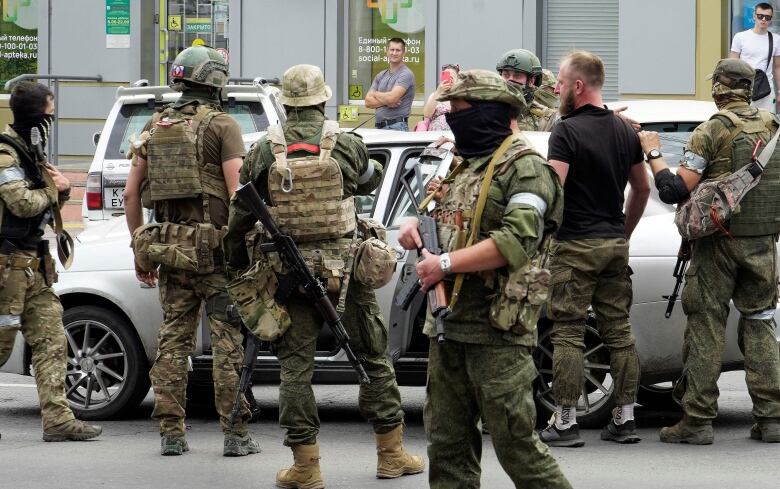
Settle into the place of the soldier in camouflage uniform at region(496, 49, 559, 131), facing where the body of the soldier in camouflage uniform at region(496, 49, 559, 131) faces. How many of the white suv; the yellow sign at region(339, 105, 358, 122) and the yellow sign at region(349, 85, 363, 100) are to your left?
0

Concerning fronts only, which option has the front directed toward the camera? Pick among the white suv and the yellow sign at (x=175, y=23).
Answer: the yellow sign

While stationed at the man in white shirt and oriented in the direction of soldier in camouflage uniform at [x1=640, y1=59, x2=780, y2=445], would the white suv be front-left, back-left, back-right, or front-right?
front-right

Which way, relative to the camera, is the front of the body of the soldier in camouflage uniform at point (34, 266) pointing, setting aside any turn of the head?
to the viewer's right

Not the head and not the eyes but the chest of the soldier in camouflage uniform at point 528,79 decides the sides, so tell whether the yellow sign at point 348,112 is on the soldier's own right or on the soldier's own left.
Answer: on the soldier's own right

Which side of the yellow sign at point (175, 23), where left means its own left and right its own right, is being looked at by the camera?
front

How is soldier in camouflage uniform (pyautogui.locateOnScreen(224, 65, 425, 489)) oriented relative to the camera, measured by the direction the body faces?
away from the camera

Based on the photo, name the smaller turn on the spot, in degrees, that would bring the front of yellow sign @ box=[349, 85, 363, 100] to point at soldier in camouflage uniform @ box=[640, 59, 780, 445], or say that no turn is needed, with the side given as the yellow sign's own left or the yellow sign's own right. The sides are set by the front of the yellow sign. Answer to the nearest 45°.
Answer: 0° — it already faces them

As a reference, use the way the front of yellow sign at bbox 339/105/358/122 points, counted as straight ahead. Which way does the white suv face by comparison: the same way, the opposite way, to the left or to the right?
the opposite way

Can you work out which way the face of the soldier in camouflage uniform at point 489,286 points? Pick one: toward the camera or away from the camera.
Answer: toward the camera

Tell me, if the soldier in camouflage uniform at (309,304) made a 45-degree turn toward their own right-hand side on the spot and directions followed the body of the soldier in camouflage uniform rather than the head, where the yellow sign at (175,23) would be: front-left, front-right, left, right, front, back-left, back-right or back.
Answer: front-left

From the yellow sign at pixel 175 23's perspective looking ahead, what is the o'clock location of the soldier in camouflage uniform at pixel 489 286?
The soldier in camouflage uniform is roughly at 12 o'clock from the yellow sign.

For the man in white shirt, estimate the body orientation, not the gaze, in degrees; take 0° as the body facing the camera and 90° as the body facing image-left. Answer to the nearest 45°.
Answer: approximately 0°

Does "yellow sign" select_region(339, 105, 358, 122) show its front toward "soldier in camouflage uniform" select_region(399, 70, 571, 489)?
yes
